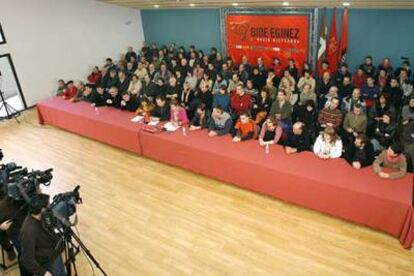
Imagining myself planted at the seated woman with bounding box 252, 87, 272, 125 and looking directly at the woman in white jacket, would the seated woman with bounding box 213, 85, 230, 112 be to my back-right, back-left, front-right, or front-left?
back-right

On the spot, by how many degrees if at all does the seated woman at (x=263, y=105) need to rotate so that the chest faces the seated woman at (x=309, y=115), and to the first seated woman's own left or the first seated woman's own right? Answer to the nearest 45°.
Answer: approximately 90° to the first seated woman's own left

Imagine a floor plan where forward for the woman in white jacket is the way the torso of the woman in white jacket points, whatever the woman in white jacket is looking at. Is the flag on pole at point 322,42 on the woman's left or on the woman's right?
on the woman's right

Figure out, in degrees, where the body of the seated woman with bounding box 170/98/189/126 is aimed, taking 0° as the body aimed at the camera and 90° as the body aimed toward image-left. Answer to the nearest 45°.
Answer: approximately 45°

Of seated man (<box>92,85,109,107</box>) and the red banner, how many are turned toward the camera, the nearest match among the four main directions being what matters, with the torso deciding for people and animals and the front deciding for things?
2

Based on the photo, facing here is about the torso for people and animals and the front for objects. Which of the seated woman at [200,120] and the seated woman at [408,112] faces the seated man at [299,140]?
the seated woman at [408,112]

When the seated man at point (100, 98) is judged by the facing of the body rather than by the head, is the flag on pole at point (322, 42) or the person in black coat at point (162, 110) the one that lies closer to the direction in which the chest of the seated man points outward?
the person in black coat

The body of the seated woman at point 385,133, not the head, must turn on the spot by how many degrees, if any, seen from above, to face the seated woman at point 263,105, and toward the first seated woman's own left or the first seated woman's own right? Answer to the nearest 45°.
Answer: approximately 45° to the first seated woman's own right

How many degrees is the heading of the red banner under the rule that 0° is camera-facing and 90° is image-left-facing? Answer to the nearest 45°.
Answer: approximately 0°

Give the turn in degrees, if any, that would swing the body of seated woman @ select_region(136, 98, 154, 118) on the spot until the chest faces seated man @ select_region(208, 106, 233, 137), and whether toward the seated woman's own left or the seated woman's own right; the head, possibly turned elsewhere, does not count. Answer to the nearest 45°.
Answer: approximately 90° to the seated woman's own left
